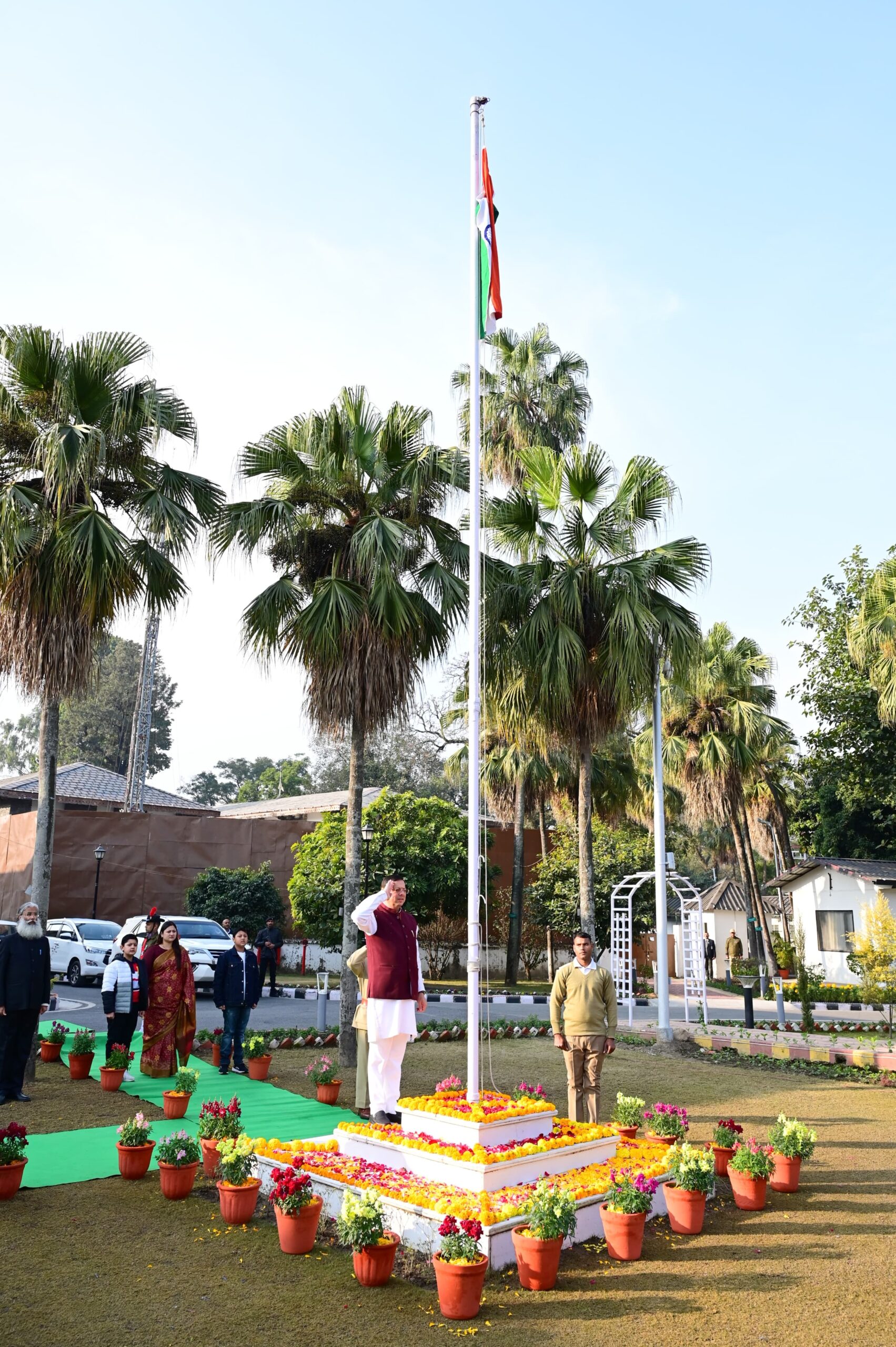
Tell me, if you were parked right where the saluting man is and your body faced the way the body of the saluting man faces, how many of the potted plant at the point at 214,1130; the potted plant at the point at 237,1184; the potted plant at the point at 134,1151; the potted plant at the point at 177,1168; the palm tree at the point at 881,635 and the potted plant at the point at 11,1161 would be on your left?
1

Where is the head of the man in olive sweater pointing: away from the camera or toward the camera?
toward the camera

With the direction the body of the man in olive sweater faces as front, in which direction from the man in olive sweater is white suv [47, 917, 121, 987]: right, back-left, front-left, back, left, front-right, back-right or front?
back-right

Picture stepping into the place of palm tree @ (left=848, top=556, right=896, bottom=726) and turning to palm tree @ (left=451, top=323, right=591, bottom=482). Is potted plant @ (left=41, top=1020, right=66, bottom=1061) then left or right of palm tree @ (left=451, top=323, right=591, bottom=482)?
left

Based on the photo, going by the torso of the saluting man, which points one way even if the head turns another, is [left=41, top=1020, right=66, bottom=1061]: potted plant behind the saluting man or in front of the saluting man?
behind

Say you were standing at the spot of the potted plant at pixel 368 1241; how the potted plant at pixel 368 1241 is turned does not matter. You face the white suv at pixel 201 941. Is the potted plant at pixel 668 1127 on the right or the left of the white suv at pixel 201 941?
right

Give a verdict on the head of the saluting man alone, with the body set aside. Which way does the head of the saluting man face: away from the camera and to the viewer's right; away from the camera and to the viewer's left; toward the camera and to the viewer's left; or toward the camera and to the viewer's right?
toward the camera and to the viewer's right

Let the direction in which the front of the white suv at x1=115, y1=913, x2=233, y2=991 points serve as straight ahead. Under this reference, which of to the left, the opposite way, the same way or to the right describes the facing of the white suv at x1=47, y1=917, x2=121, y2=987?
the same way

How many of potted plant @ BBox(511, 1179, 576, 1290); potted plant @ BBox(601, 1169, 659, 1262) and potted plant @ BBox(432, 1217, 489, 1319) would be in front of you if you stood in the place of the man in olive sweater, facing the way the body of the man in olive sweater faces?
3

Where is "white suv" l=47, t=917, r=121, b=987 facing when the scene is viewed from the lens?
facing the viewer and to the right of the viewer

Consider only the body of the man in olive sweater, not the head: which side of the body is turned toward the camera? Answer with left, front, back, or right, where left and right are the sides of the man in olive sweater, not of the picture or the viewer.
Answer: front
